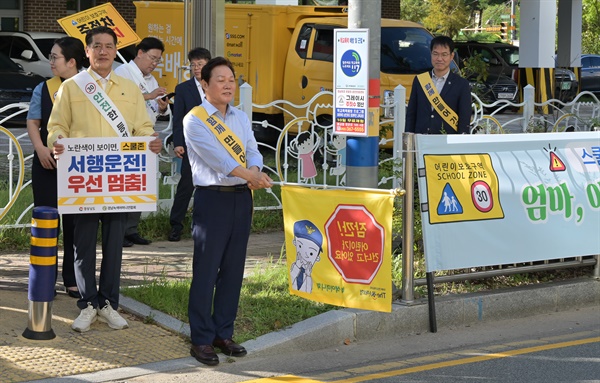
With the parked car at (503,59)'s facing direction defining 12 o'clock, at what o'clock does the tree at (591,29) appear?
The tree is roughly at 8 o'clock from the parked car.

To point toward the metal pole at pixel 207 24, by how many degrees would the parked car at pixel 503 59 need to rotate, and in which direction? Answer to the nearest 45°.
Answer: approximately 45° to its right

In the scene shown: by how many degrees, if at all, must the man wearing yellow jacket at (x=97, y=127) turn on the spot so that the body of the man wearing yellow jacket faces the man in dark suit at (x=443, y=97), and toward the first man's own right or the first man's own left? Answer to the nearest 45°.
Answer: approximately 135° to the first man's own left

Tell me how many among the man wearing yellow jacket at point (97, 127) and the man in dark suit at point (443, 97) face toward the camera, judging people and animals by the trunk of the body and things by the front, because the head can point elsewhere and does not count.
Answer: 2

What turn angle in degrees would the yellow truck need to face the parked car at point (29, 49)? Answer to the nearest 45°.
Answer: approximately 180°

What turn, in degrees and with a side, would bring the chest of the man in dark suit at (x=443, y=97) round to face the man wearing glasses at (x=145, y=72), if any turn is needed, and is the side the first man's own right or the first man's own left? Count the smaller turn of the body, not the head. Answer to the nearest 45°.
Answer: approximately 90° to the first man's own right

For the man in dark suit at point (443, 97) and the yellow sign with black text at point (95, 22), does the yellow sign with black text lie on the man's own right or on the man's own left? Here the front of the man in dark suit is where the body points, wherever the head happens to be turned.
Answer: on the man's own right
